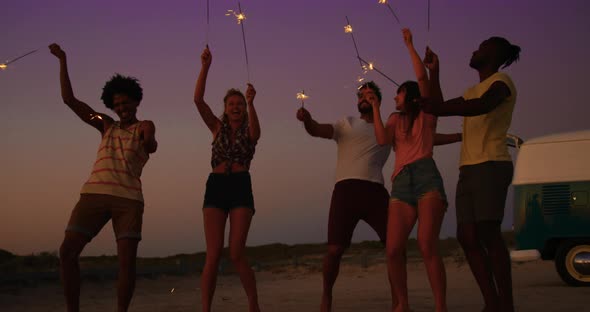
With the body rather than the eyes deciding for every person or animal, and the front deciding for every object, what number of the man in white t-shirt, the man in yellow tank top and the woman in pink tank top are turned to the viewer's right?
0

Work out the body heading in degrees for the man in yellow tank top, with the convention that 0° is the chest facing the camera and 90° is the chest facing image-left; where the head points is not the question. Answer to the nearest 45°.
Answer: approximately 90°

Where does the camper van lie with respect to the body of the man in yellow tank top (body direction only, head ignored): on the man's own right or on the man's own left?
on the man's own right

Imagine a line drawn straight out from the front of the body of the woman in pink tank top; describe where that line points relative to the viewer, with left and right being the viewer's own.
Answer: facing the viewer and to the left of the viewer

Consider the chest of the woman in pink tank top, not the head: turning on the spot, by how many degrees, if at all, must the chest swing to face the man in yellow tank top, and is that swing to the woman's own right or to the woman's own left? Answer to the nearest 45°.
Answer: approximately 90° to the woman's own left

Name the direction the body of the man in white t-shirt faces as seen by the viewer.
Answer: toward the camera

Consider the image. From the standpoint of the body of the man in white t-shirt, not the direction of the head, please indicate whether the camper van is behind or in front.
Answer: behind

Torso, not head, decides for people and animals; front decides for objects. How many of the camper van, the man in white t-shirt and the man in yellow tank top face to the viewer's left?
1

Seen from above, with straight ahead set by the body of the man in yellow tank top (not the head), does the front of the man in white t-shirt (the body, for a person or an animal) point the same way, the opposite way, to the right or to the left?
to the left

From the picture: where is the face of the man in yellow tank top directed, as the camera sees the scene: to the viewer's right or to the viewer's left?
to the viewer's left
